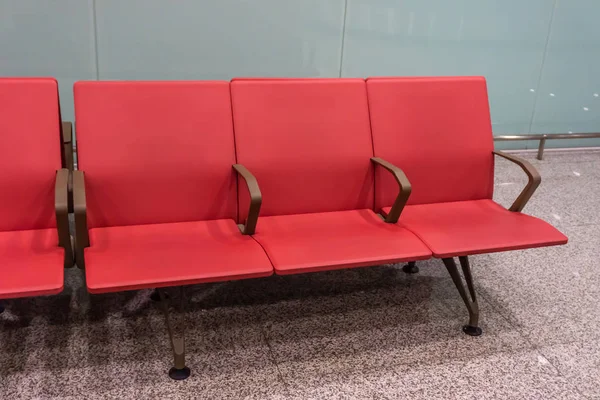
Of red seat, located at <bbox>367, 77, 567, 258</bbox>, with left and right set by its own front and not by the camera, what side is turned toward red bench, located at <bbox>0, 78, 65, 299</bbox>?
right

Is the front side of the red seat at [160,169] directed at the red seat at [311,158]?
no

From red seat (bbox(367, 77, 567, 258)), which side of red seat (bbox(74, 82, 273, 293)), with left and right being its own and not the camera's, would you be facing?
left

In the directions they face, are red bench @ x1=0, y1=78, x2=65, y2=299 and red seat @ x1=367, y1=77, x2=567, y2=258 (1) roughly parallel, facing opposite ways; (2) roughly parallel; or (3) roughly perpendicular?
roughly parallel

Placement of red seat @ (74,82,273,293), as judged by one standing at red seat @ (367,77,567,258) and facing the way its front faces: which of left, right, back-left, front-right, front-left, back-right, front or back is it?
right

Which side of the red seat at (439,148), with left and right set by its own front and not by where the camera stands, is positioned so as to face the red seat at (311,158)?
right

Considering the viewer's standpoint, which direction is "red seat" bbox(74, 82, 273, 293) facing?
facing the viewer

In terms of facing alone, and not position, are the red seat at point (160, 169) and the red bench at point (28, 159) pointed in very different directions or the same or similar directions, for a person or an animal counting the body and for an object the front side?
same or similar directions

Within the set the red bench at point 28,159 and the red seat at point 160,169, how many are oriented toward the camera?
2

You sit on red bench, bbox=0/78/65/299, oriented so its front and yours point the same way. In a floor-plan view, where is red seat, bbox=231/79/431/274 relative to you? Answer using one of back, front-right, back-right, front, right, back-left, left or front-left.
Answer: left

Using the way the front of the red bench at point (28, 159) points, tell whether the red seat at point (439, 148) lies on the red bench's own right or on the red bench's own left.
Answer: on the red bench's own left

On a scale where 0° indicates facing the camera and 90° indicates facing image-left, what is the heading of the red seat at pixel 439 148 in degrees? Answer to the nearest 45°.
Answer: approximately 315°
